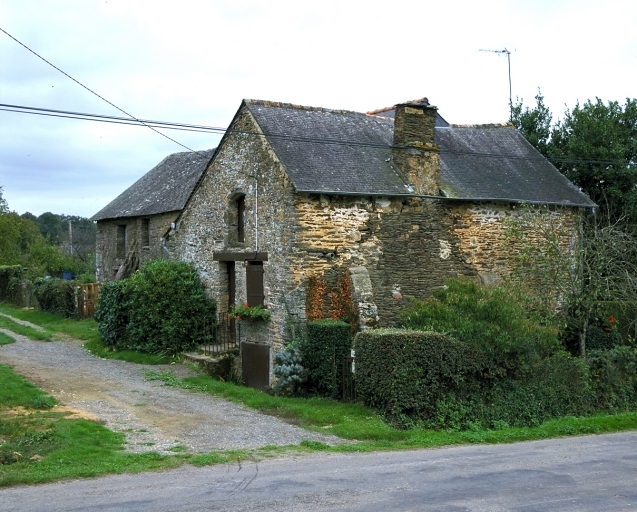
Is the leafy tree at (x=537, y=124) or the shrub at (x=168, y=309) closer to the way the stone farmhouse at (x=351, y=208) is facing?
the shrub

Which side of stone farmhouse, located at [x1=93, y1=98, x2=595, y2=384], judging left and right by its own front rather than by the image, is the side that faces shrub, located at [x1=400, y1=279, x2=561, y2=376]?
left

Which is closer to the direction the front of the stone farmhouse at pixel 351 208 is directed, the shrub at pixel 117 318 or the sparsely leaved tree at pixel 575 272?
the shrub

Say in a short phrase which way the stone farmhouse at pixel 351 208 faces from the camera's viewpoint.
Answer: facing the viewer and to the left of the viewer

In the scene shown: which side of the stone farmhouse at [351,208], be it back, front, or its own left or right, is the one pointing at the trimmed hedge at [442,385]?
left

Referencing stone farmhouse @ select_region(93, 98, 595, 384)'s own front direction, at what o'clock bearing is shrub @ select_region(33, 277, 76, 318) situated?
The shrub is roughly at 3 o'clock from the stone farmhouse.

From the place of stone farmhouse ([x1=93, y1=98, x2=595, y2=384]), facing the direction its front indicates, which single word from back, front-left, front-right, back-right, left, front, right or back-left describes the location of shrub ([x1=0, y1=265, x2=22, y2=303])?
right

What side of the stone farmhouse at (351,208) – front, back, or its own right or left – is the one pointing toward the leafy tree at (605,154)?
back

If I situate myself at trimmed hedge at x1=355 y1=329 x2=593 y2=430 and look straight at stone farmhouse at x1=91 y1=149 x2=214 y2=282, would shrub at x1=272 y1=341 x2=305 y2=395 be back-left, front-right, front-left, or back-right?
front-left

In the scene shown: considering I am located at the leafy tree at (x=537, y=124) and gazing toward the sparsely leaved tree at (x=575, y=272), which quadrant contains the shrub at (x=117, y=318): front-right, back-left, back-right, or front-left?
front-right
